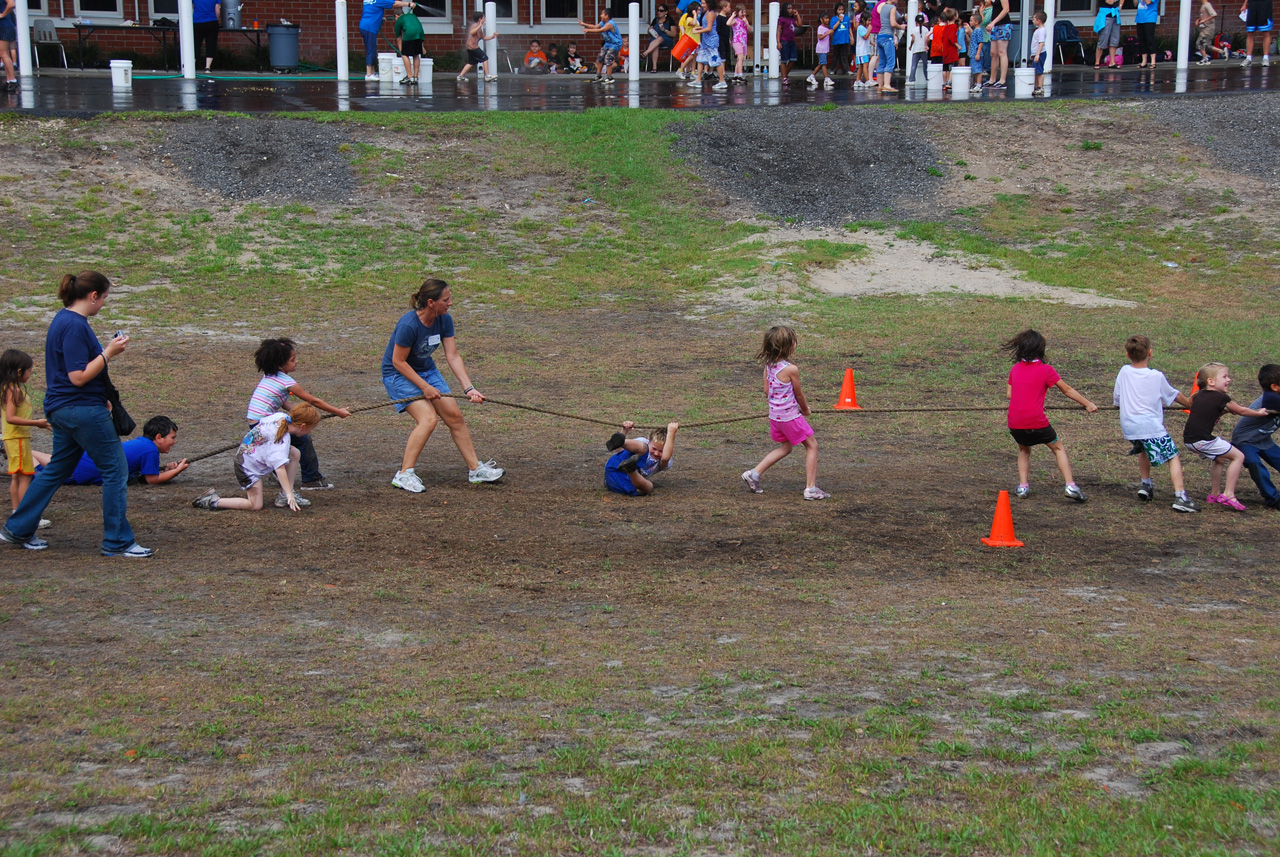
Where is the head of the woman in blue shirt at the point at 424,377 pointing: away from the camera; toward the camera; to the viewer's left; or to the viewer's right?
to the viewer's right

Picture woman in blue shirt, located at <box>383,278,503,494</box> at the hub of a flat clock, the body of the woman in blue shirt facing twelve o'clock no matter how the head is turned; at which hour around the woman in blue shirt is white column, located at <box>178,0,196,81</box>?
The white column is roughly at 7 o'clock from the woman in blue shirt.

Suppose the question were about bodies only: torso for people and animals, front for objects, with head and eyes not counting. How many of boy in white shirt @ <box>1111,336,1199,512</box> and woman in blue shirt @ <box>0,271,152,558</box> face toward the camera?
0

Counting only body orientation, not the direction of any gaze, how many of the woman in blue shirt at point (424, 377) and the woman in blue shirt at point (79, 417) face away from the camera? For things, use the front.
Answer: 0

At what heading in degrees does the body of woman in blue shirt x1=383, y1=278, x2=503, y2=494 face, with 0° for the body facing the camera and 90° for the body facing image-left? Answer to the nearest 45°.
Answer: approximately 315°

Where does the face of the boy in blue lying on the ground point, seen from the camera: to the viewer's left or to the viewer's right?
to the viewer's right

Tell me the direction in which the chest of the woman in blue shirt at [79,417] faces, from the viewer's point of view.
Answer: to the viewer's right

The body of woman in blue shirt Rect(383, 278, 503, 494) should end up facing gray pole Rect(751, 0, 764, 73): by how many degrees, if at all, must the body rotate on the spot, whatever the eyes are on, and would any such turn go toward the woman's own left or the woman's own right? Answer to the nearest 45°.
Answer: approximately 135° to the woman's own left
